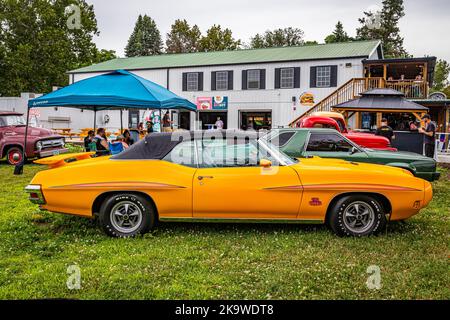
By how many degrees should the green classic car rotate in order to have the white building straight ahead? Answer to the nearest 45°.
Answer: approximately 90° to its left

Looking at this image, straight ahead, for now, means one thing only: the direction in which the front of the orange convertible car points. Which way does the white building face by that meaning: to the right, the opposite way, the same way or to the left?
to the right

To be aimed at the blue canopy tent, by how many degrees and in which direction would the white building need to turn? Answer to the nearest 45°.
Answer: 0° — it already faces it

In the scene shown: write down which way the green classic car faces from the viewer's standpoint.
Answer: facing to the right of the viewer

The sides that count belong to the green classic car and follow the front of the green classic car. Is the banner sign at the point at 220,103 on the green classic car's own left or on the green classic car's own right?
on the green classic car's own left

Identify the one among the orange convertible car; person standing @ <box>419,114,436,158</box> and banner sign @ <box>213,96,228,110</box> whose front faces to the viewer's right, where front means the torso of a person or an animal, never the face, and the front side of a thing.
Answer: the orange convertible car

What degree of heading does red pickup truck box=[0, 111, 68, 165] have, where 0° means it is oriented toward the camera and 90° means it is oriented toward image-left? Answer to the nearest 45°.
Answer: approximately 315°

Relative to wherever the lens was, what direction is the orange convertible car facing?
facing to the right of the viewer

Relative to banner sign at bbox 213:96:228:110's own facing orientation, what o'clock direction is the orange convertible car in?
The orange convertible car is roughly at 12 o'clock from the banner sign.
